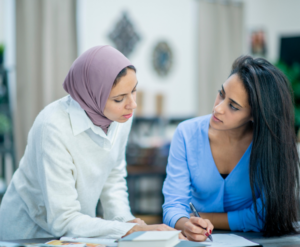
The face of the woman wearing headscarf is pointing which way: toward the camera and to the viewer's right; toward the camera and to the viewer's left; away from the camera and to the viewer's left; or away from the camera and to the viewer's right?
toward the camera and to the viewer's right

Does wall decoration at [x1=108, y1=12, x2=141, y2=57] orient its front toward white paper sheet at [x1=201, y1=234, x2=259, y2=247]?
yes

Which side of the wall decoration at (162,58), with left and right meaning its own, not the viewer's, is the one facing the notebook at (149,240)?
front

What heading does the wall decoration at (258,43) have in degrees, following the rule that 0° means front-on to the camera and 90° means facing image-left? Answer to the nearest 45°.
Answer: approximately 0°

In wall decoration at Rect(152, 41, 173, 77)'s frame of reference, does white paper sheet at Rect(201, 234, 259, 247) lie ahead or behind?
ahead

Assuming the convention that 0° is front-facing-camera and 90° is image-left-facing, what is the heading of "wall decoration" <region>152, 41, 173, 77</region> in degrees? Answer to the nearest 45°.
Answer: approximately 0°

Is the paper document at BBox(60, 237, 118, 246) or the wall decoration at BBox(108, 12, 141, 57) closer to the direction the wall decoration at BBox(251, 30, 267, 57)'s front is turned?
the paper document

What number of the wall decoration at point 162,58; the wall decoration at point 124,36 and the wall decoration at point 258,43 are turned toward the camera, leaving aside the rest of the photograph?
3

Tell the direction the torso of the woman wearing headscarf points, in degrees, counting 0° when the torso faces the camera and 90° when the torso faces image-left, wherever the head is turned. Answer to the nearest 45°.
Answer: approximately 315°

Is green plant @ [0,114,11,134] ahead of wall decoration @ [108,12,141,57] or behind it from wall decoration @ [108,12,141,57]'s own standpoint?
ahead
